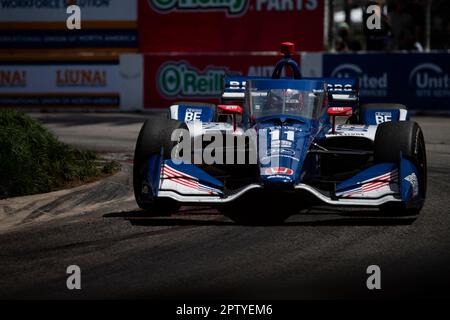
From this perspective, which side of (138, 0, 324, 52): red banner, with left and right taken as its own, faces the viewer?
front

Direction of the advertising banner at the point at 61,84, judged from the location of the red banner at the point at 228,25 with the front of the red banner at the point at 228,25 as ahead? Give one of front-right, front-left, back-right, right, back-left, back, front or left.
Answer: right

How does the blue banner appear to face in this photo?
toward the camera

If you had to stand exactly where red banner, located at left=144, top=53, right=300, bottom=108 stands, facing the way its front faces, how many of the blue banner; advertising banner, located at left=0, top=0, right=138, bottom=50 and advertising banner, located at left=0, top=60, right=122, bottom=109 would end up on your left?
1

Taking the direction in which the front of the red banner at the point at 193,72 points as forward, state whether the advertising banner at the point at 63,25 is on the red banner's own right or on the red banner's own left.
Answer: on the red banner's own right

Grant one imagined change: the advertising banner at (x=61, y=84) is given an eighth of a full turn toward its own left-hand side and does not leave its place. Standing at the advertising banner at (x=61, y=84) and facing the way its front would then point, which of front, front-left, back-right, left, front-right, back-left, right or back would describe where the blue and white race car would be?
front-right

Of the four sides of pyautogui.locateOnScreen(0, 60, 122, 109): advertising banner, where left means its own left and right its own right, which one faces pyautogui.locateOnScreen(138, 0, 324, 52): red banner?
left

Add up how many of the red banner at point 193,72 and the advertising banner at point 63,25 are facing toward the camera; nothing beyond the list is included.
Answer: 2
